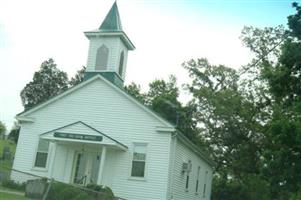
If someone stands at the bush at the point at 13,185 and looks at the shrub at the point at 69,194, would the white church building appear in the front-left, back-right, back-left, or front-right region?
front-left

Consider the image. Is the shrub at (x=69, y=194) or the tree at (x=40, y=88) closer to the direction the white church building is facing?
the shrub

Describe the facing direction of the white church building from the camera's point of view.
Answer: facing the viewer and to the left of the viewer

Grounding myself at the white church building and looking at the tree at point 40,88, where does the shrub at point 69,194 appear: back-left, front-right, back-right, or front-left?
back-left

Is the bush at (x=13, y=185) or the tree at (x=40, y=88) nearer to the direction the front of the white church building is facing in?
the bush

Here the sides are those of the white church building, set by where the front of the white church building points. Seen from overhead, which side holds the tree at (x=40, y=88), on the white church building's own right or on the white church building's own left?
on the white church building's own right

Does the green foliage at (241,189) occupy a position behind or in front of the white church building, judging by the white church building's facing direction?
behind

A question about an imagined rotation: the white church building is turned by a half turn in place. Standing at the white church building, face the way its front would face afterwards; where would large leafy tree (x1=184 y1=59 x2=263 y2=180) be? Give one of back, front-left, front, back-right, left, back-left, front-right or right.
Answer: front

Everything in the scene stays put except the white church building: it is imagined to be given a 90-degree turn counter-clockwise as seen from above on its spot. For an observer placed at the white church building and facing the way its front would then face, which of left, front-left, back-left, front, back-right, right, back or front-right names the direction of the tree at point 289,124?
front
